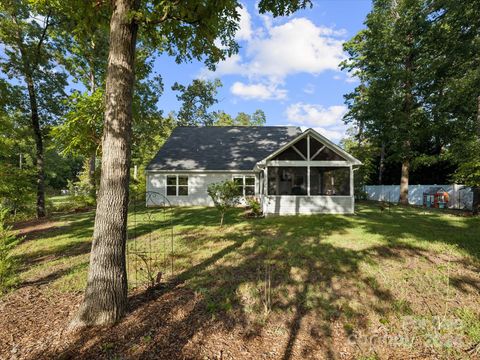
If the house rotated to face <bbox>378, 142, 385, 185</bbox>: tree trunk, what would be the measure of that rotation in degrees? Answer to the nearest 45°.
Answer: approximately 45° to its right

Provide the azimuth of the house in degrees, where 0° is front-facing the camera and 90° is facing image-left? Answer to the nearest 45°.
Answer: approximately 180°

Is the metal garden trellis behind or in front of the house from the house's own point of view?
behind

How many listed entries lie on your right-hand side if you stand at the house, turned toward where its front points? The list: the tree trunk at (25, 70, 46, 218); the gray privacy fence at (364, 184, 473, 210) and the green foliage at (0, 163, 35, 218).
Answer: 1

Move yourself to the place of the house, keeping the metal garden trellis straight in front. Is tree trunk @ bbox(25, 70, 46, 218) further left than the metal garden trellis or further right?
right

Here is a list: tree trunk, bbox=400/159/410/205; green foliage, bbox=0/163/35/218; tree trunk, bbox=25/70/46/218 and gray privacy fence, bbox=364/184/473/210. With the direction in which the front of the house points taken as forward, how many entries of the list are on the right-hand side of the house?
2

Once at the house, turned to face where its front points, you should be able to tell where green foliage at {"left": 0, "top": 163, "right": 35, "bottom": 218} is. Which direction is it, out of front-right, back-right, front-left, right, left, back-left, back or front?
back-left

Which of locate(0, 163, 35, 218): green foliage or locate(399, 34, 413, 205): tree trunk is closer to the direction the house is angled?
the tree trunk

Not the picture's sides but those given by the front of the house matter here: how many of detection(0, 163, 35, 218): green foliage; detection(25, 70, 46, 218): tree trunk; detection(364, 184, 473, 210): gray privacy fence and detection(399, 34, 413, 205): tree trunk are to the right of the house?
2

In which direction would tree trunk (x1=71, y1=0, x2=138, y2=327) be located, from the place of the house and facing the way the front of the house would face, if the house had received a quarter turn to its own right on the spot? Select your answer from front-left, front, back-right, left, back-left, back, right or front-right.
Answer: right

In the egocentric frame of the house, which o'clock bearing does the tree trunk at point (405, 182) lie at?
The tree trunk is roughly at 3 o'clock from the house.

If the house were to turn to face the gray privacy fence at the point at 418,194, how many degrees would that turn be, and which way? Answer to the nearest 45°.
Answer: approximately 90° to its right

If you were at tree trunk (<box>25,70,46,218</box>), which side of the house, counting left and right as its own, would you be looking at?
left
